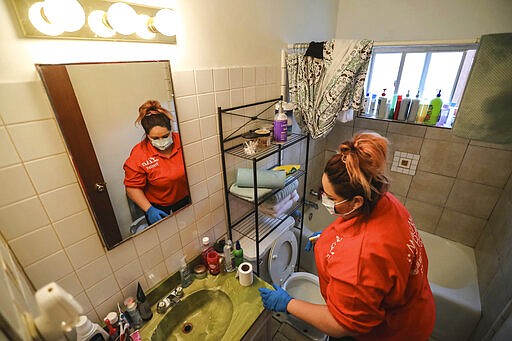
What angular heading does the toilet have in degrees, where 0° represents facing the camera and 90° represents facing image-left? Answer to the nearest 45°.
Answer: approximately 315°

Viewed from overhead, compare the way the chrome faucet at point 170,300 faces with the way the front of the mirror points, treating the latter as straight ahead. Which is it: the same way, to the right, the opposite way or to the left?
the same way

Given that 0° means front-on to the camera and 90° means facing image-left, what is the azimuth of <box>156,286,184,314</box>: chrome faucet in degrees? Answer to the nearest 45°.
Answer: approximately 315°

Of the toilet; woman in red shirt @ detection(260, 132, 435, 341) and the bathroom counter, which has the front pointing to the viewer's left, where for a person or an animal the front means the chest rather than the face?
the woman in red shirt

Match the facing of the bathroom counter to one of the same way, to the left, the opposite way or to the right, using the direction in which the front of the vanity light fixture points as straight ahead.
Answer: the same way

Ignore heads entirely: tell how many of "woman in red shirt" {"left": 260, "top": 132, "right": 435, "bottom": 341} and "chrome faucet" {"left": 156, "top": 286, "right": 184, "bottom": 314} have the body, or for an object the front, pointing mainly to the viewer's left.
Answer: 1

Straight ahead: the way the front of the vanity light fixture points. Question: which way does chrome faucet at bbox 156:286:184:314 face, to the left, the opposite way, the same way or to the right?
the same way

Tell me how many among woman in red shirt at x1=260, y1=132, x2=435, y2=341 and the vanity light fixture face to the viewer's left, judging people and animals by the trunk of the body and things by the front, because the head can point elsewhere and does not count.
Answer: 1

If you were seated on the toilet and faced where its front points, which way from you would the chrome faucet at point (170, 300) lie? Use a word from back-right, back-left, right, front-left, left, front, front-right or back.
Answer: right

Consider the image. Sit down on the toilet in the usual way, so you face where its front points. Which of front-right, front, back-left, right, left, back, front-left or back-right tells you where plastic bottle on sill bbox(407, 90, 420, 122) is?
left

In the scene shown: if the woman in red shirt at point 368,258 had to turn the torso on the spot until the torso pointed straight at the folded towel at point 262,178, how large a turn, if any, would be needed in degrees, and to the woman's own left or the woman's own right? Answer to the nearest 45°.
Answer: approximately 45° to the woman's own right

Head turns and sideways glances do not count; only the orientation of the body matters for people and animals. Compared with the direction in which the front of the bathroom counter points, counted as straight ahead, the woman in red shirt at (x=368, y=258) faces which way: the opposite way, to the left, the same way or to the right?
the opposite way
